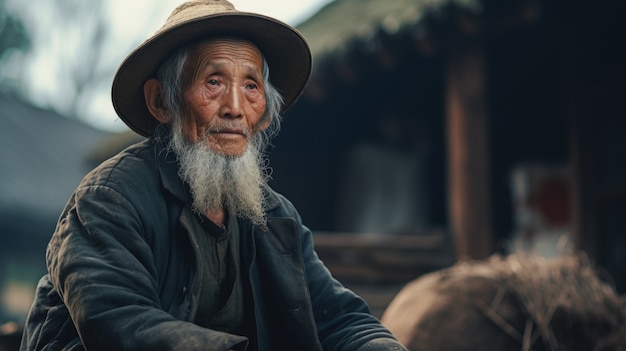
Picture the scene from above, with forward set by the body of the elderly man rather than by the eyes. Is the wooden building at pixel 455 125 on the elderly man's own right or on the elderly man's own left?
on the elderly man's own left

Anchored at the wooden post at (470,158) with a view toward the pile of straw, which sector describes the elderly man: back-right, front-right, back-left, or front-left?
front-right

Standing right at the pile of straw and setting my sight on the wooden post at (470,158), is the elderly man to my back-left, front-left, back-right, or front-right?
back-left

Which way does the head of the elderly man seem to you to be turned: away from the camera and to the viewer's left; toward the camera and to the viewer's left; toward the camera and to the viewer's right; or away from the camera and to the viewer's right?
toward the camera and to the viewer's right

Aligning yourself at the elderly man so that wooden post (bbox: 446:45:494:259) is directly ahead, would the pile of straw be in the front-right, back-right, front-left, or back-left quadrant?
front-right

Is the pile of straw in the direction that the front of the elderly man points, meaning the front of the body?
no

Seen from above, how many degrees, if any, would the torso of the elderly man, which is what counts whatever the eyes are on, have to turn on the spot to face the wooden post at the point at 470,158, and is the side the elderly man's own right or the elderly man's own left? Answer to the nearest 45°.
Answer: approximately 90° to the elderly man's own left
